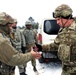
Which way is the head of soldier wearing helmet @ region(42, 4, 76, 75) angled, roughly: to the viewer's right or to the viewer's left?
to the viewer's left

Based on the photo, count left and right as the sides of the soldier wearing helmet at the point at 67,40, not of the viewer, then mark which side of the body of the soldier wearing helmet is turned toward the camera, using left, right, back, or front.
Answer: left
